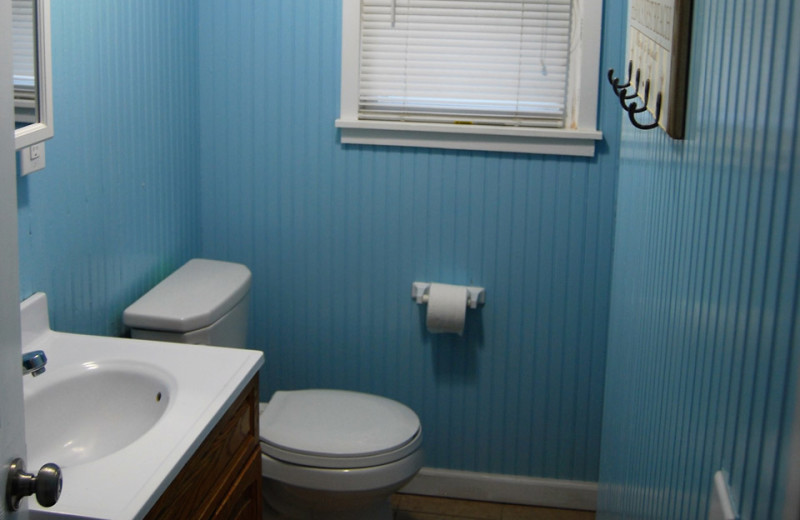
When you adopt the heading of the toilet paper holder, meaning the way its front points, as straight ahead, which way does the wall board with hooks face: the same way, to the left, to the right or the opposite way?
to the right

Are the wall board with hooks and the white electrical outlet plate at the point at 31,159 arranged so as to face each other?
yes

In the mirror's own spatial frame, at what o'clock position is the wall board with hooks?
The wall board with hooks is roughly at 12 o'clock from the mirror.

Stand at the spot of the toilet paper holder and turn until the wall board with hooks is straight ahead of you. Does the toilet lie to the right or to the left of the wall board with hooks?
right

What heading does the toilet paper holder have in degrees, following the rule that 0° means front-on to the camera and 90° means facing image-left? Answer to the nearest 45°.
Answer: approximately 0°

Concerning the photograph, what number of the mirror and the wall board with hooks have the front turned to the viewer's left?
1

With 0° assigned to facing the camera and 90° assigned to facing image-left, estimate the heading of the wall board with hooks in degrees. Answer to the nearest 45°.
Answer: approximately 90°

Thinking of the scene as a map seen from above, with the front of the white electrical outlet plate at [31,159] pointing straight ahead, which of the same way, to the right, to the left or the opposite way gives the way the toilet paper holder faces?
to the right

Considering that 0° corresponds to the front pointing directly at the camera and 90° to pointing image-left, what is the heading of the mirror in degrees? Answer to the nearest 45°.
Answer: approximately 315°

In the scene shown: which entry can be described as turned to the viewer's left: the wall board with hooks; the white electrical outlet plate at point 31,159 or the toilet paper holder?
the wall board with hooks

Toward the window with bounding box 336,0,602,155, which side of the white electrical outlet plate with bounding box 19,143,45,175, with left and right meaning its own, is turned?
left
